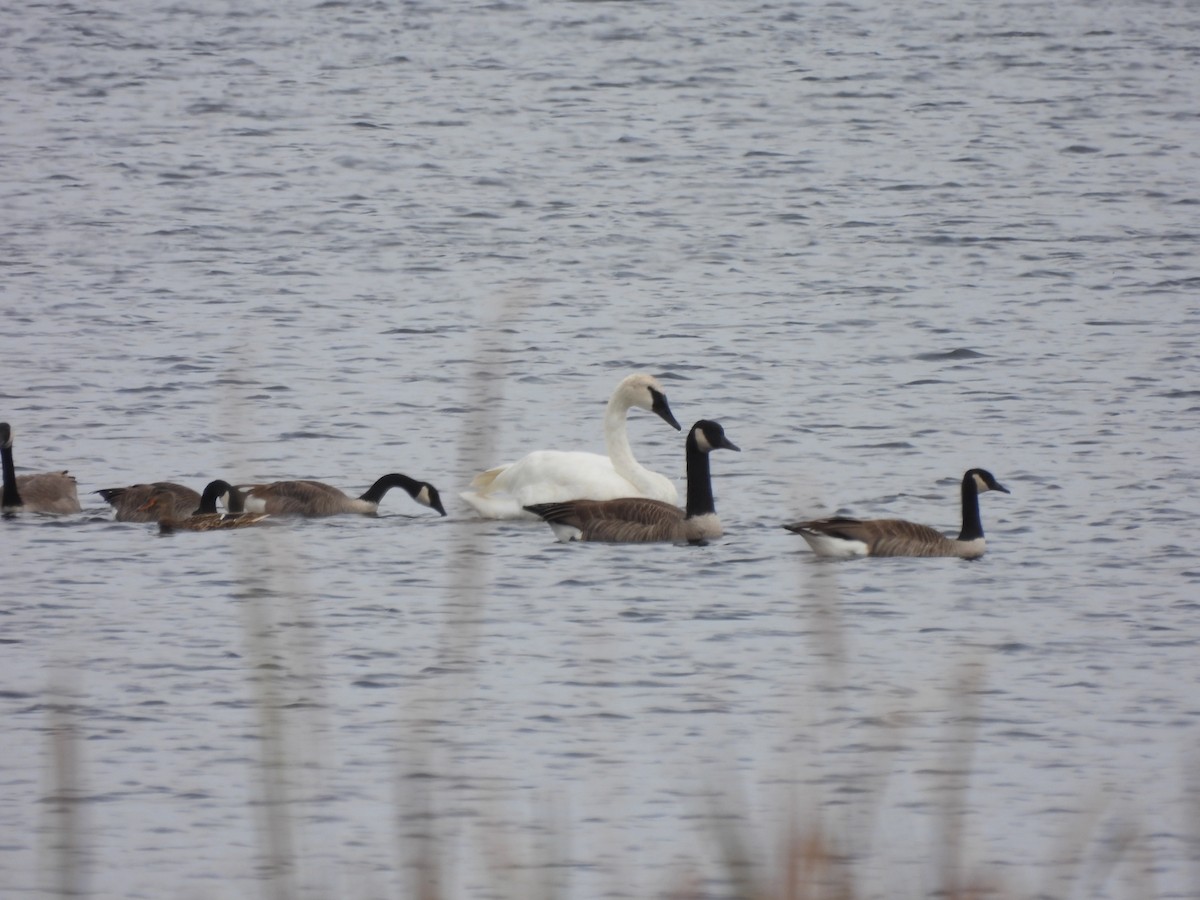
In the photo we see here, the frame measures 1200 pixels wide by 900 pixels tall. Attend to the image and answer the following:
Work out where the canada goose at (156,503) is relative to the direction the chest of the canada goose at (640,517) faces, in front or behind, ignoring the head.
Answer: behind

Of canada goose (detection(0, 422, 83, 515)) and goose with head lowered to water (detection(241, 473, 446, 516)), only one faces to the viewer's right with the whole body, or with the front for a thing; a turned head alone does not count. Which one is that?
the goose with head lowered to water

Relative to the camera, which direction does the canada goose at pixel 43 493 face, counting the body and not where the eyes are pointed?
to the viewer's left

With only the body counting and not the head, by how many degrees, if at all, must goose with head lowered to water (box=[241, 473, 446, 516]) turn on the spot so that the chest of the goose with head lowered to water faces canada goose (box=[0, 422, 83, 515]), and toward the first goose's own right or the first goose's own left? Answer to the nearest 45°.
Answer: approximately 180°

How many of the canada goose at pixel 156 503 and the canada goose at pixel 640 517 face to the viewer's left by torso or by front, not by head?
0

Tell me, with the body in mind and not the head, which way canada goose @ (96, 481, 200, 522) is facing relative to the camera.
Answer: to the viewer's right

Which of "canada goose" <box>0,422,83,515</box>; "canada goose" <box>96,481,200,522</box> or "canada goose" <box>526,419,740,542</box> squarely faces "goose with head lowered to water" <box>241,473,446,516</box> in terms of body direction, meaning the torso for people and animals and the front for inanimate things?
"canada goose" <box>96,481,200,522</box>

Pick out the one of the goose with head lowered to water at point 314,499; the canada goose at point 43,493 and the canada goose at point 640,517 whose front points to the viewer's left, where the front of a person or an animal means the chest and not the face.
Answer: the canada goose at point 43,493

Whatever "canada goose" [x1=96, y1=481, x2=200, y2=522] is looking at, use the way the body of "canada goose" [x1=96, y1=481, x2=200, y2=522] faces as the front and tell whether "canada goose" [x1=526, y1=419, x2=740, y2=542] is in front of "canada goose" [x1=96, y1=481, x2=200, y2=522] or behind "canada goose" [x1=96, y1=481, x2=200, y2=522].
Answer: in front

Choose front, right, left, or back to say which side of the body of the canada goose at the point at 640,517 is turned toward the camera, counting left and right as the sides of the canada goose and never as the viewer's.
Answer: right

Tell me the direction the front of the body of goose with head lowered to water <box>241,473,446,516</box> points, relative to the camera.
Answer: to the viewer's right

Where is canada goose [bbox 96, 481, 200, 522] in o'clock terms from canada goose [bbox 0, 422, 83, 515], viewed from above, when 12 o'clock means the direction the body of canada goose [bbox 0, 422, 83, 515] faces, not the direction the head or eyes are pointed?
canada goose [bbox 96, 481, 200, 522] is roughly at 7 o'clock from canada goose [bbox 0, 422, 83, 515].

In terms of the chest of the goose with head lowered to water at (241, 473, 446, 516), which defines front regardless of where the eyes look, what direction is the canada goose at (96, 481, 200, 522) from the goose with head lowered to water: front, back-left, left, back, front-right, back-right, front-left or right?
back

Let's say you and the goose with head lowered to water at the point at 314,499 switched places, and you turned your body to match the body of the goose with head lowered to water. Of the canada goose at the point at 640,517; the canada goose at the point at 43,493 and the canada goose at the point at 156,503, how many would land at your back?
2
